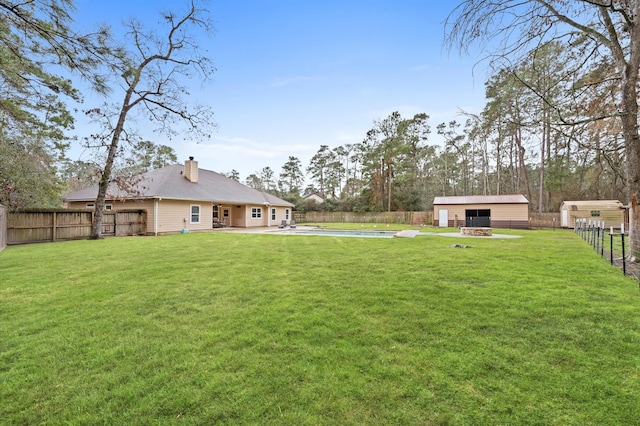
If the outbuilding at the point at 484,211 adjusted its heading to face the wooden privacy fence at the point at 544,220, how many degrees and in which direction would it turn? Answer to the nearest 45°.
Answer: approximately 135° to its left

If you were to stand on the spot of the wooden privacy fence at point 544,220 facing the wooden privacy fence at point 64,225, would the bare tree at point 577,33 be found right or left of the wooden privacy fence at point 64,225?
left

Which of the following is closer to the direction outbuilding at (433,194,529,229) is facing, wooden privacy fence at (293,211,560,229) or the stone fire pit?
the stone fire pit

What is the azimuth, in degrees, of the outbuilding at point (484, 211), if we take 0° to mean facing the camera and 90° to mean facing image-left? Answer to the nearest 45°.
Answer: approximately 0°

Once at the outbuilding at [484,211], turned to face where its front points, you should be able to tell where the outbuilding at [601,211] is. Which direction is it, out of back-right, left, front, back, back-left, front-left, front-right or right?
left

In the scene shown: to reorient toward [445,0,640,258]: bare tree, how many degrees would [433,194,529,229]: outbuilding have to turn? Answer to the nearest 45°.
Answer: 0° — it already faces it

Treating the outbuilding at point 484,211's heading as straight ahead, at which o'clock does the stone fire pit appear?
The stone fire pit is roughly at 12 o'clock from the outbuilding.

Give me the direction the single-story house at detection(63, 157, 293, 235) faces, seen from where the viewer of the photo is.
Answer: facing away from the viewer and to the left of the viewer
